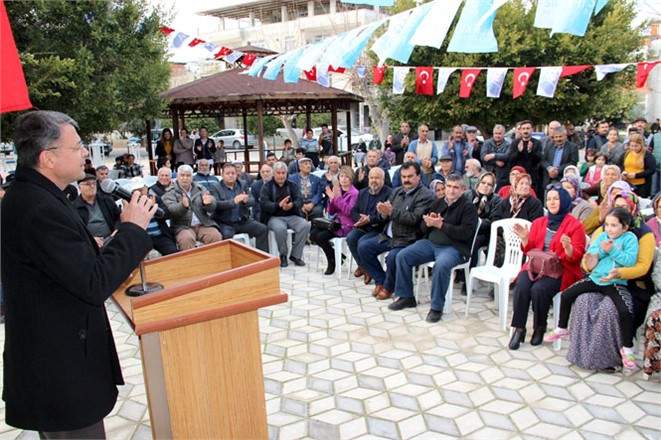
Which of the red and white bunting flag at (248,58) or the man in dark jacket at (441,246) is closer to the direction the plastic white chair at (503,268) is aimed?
the man in dark jacket

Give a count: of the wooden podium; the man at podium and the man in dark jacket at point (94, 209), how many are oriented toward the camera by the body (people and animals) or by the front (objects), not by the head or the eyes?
1

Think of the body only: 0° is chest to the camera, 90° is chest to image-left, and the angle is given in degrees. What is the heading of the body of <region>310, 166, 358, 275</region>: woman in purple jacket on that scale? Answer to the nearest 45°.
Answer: approximately 45°

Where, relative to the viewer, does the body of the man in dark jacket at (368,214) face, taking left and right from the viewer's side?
facing the viewer and to the left of the viewer

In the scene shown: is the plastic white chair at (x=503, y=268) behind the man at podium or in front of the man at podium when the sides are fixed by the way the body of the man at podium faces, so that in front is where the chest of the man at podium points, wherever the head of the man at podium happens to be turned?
in front

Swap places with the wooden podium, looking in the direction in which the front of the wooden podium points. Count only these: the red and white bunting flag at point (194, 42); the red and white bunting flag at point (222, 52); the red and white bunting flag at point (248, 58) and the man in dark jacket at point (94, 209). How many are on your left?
4

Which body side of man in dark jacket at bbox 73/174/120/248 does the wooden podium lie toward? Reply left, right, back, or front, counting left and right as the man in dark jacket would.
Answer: front

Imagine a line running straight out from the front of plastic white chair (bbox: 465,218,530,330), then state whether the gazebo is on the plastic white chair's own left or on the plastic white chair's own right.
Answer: on the plastic white chair's own right

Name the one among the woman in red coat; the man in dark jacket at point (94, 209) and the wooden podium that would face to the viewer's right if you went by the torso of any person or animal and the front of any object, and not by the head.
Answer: the wooden podium

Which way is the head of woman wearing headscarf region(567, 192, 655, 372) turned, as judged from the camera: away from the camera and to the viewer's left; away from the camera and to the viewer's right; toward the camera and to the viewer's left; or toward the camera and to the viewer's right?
toward the camera and to the viewer's left

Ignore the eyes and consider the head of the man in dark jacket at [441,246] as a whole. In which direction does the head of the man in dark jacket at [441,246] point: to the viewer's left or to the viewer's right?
to the viewer's left

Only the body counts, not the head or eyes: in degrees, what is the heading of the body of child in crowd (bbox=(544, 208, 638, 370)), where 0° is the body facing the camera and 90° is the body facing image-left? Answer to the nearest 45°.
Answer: approximately 45°

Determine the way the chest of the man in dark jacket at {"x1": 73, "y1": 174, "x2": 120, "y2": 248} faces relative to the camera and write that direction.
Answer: toward the camera

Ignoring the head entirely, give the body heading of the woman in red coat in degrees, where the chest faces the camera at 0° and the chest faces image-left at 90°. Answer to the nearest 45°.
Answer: approximately 45°
